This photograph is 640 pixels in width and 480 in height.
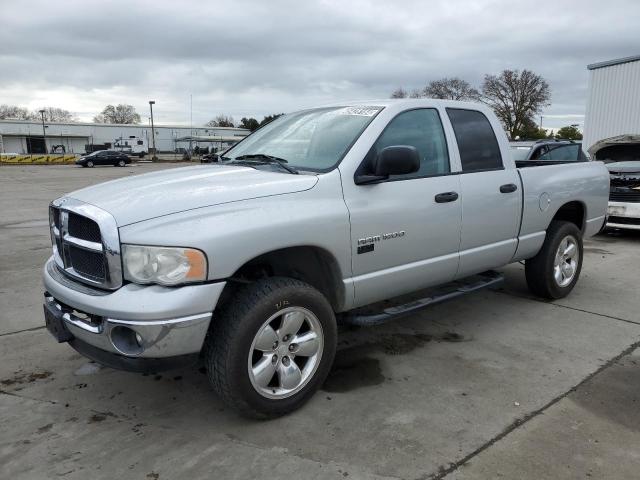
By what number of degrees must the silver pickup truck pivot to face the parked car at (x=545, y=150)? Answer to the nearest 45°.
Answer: approximately 180°

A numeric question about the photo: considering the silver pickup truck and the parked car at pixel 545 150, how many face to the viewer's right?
0

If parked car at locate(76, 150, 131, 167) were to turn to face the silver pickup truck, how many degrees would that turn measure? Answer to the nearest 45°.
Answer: approximately 90° to its left

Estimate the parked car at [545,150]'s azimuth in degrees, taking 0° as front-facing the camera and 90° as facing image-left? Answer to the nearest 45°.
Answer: approximately 45°

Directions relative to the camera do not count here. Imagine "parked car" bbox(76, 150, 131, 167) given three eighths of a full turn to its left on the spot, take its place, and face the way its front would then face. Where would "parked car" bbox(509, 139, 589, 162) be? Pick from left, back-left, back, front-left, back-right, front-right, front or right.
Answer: front-right

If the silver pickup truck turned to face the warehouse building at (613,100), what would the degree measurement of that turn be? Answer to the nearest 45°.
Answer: approximately 180°

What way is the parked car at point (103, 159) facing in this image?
to the viewer's left

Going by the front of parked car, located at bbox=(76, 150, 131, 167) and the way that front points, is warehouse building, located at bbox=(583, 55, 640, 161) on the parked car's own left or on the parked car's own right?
on the parked car's own left
